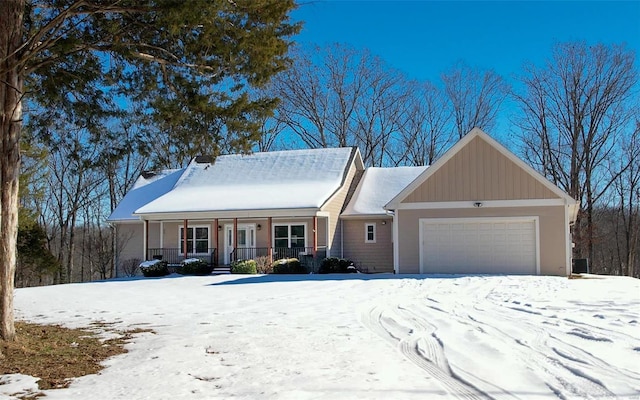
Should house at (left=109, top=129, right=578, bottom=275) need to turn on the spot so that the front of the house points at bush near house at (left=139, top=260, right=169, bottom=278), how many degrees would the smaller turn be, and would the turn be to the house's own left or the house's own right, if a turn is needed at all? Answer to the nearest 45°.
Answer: approximately 90° to the house's own right

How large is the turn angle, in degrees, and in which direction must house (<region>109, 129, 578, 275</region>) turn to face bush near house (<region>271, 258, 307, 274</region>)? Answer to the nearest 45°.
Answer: approximately 45° to its right

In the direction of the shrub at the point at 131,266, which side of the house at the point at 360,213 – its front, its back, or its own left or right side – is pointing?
right

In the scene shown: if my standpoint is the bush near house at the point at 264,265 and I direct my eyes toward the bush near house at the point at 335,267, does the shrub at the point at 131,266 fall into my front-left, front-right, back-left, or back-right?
back-left

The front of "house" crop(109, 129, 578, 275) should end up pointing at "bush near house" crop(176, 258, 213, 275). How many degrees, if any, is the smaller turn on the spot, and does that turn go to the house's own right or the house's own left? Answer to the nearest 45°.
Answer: approximately 90° to the house's own right

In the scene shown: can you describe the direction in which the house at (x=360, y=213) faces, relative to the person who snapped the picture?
facing the viewer
